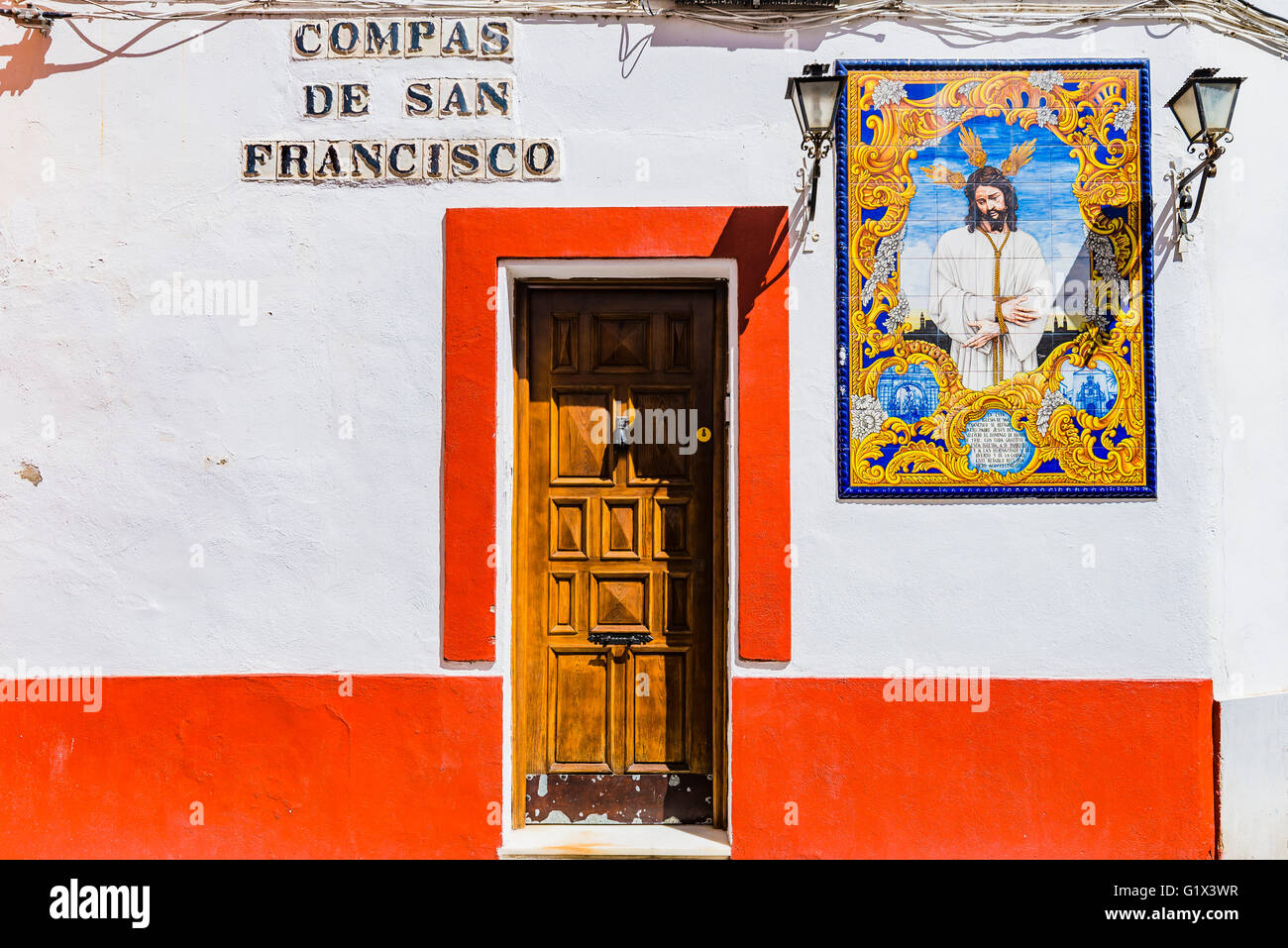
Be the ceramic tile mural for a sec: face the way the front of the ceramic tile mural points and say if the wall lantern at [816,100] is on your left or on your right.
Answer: on your right

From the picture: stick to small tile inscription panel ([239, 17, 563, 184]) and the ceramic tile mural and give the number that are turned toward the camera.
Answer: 2

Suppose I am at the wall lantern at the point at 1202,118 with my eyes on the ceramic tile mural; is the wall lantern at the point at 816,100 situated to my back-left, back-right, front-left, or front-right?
front-left

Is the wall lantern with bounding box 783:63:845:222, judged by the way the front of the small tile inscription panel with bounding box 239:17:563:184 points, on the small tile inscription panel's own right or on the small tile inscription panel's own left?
on the small tile inscription panel's own left

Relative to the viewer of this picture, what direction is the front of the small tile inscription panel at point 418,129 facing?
facing the viewer

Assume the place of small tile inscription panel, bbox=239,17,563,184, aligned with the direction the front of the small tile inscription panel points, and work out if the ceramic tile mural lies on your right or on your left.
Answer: on your left

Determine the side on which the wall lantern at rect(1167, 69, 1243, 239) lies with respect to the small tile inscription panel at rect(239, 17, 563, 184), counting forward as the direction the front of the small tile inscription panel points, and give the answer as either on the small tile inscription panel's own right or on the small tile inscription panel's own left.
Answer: on the small tile inscription panel's own left

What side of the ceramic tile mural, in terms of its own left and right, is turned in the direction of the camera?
front

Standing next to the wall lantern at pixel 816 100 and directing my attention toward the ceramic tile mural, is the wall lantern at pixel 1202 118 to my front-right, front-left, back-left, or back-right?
front-right

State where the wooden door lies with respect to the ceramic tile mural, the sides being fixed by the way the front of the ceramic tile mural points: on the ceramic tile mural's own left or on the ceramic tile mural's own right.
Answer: on the ceramic tile mural's own right

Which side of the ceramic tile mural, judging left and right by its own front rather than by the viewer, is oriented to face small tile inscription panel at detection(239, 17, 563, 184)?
right
